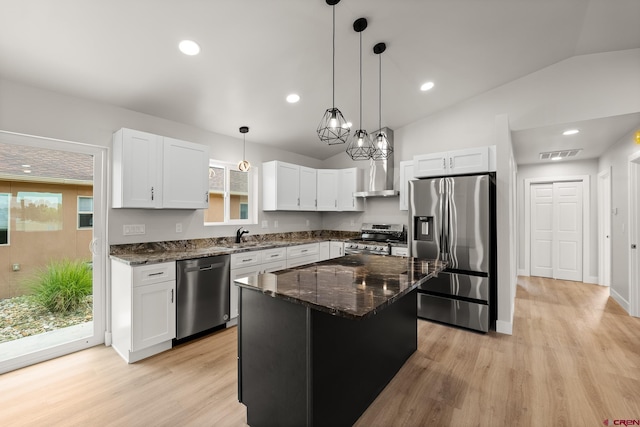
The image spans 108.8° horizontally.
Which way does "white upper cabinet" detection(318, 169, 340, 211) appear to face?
toward the camera

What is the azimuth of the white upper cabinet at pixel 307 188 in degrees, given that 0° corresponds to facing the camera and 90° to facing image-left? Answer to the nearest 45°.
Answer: approximately 315°

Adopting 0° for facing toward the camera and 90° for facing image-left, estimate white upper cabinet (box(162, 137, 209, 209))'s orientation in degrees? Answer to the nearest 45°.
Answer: approximately 315°

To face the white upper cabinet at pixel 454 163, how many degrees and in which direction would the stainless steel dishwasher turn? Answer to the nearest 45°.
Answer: approximately 45° to its left

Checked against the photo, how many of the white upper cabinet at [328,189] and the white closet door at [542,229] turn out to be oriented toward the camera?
2

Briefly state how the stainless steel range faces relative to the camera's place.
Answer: facing the viewer and to the left of the viewer

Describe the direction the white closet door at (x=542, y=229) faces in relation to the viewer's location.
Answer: facing the viewer

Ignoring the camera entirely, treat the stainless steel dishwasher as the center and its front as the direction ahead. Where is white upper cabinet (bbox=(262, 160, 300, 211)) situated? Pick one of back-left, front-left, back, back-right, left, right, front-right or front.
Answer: left

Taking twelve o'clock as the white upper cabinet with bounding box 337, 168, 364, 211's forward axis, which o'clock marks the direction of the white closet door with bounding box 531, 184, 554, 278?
The white closet door is roughly at 7 o'clock from the white upper cabinet.

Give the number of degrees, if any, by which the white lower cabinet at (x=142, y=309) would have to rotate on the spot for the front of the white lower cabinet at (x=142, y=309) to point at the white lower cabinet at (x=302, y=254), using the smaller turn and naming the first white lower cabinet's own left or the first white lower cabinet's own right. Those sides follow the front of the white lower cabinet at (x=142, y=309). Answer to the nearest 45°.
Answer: approximately 45° to the first white lower cabinet's own left

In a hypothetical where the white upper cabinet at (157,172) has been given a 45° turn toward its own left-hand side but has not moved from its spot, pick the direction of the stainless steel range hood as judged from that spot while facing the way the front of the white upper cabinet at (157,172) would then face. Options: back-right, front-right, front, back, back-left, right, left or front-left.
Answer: front

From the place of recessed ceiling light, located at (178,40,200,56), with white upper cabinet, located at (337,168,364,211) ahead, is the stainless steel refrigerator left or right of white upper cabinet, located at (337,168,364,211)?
right

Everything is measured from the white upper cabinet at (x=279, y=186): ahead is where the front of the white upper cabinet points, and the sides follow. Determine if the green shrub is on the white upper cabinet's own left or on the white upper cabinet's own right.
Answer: on the white upper cabinet's own right
